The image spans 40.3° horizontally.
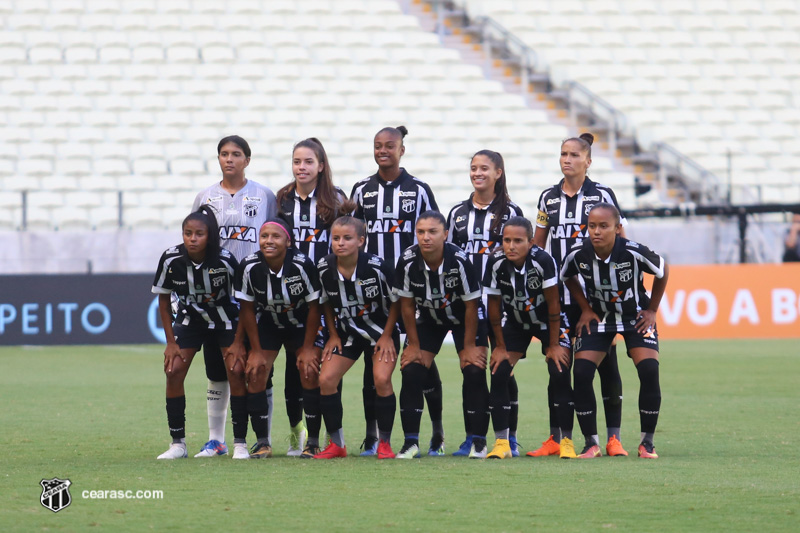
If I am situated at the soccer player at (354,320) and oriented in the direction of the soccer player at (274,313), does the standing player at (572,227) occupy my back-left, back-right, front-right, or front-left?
back-right

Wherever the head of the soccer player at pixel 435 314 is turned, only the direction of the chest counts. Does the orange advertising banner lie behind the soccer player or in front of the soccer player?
behind

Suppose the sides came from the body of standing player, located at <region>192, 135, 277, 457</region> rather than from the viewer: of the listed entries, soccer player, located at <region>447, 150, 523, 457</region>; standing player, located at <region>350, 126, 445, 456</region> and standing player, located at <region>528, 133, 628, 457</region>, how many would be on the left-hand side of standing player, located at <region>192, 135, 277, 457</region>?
3

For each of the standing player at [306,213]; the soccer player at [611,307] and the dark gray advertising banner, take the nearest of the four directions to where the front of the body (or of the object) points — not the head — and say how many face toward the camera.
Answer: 3

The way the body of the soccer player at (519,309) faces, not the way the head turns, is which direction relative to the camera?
toward the camera

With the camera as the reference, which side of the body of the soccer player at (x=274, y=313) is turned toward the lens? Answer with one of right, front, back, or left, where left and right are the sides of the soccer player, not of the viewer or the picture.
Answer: front

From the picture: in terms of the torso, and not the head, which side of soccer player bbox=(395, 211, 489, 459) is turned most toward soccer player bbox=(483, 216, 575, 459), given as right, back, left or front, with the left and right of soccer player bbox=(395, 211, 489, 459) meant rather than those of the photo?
left

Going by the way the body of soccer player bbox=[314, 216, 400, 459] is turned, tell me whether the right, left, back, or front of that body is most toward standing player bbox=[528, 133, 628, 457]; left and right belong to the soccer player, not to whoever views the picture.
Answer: left

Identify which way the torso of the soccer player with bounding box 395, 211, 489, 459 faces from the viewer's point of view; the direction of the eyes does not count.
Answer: toward the camera

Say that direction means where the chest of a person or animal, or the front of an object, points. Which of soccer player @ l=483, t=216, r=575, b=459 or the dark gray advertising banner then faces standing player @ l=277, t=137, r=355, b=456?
the dark gray advertising banner

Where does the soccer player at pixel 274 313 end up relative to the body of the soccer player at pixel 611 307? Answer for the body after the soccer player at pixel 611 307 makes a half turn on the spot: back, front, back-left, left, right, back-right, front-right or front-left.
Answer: left

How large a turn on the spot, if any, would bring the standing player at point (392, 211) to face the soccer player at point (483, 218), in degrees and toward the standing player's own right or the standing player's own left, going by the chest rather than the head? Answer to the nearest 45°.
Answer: approximately 90° to the standing player's own left
